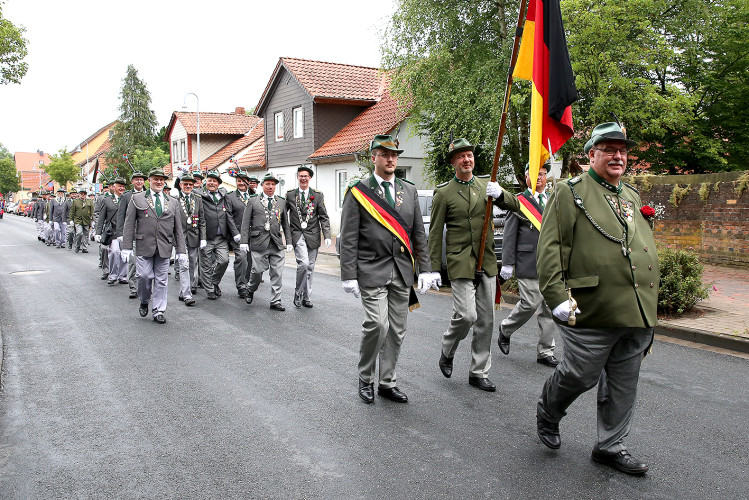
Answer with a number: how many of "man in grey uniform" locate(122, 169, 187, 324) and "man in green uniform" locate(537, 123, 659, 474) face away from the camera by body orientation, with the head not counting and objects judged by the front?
0

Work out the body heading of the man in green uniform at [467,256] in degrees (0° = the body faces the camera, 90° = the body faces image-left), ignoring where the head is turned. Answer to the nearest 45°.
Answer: approximately 315°

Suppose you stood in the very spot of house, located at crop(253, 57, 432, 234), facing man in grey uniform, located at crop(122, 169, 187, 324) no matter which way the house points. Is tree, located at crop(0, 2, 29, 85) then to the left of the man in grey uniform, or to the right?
right

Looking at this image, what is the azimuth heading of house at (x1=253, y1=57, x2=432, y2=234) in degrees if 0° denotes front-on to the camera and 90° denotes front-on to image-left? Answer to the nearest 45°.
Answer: approximately 45°

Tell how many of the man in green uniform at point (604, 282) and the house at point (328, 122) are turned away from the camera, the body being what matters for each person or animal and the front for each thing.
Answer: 0

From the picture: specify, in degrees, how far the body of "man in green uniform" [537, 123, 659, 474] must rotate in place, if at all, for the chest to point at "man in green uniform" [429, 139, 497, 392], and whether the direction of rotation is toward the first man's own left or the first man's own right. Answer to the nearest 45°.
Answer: approximately 180°

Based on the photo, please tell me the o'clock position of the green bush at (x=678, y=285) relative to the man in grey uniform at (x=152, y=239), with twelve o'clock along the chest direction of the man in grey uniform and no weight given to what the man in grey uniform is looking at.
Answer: The green bush is roughly at 10 o'clock from the man in grey uniform.

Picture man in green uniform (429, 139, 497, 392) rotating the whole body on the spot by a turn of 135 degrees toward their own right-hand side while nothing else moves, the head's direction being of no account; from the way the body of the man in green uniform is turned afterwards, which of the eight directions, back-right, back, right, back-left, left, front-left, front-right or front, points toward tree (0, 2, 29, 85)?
front-right

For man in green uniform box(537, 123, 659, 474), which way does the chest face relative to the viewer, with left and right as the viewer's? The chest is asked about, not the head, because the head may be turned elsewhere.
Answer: facing the viewer and to the right of the viewer

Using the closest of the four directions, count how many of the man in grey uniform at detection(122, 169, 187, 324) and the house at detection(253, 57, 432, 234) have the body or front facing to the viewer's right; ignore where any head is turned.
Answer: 0
